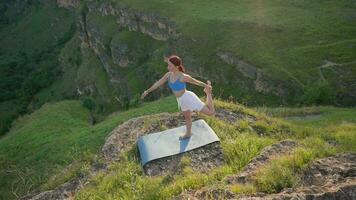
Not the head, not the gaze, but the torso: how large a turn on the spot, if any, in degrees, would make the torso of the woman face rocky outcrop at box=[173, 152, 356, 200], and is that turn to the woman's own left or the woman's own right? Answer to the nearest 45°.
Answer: approximately 90° to the woman's own left

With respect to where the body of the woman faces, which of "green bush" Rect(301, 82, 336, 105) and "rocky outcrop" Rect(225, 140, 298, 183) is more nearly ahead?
the rocky outcrop

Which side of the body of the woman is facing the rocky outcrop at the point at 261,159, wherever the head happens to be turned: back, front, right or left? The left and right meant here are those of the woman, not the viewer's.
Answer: left

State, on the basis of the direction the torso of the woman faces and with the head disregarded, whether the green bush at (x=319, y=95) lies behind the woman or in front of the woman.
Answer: behind

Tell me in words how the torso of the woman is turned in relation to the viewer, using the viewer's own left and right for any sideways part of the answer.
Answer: facing the viewer and to the left of the viewer
